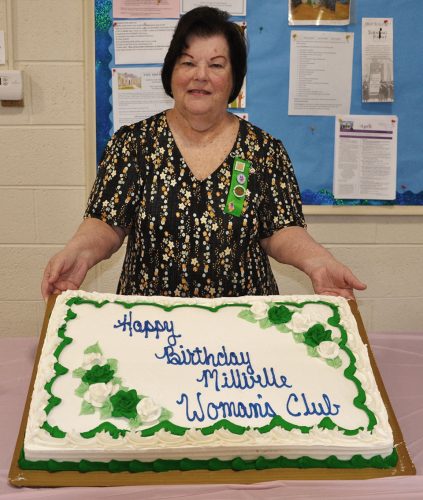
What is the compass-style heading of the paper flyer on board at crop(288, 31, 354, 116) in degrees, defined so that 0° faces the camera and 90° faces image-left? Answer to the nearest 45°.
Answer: approximately 0°

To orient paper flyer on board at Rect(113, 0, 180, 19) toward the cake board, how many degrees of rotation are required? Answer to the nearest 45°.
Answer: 0° — it already faces it

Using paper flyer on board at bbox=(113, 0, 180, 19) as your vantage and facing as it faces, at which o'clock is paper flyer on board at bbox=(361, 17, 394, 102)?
paper flyer on board at bbox=(361, 17, 394, 102) is roughly at 9 o'clock from paper flyer on board at bbox=(113, 0, 180, 19).

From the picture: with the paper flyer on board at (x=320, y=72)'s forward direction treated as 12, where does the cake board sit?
The cake board is roughly at 12 o'clock from the paper flyer on board.
